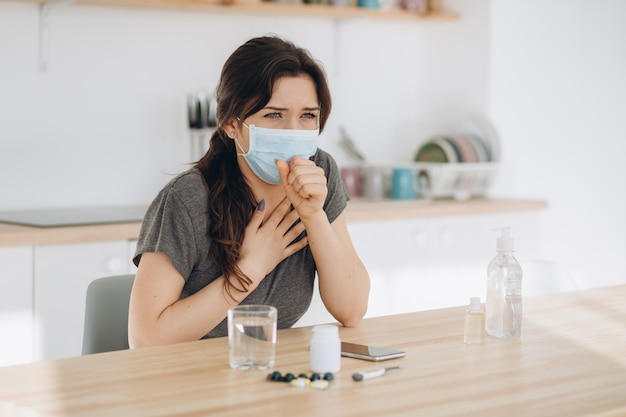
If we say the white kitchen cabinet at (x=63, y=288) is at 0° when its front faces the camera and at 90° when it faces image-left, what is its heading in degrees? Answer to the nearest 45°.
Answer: approximately 0°

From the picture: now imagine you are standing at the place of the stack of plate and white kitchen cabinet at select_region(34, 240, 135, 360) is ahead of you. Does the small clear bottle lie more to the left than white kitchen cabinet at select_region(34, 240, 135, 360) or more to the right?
left

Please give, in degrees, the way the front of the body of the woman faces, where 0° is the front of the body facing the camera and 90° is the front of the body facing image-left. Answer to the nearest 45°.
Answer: approximately 315°

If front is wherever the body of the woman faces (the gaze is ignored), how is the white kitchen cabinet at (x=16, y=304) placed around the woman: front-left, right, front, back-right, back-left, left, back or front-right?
back

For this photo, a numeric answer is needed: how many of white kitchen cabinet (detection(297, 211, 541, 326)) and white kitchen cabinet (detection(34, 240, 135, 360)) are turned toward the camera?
2

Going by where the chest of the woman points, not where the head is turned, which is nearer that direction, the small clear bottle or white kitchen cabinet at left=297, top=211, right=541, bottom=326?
the small clear bottle
